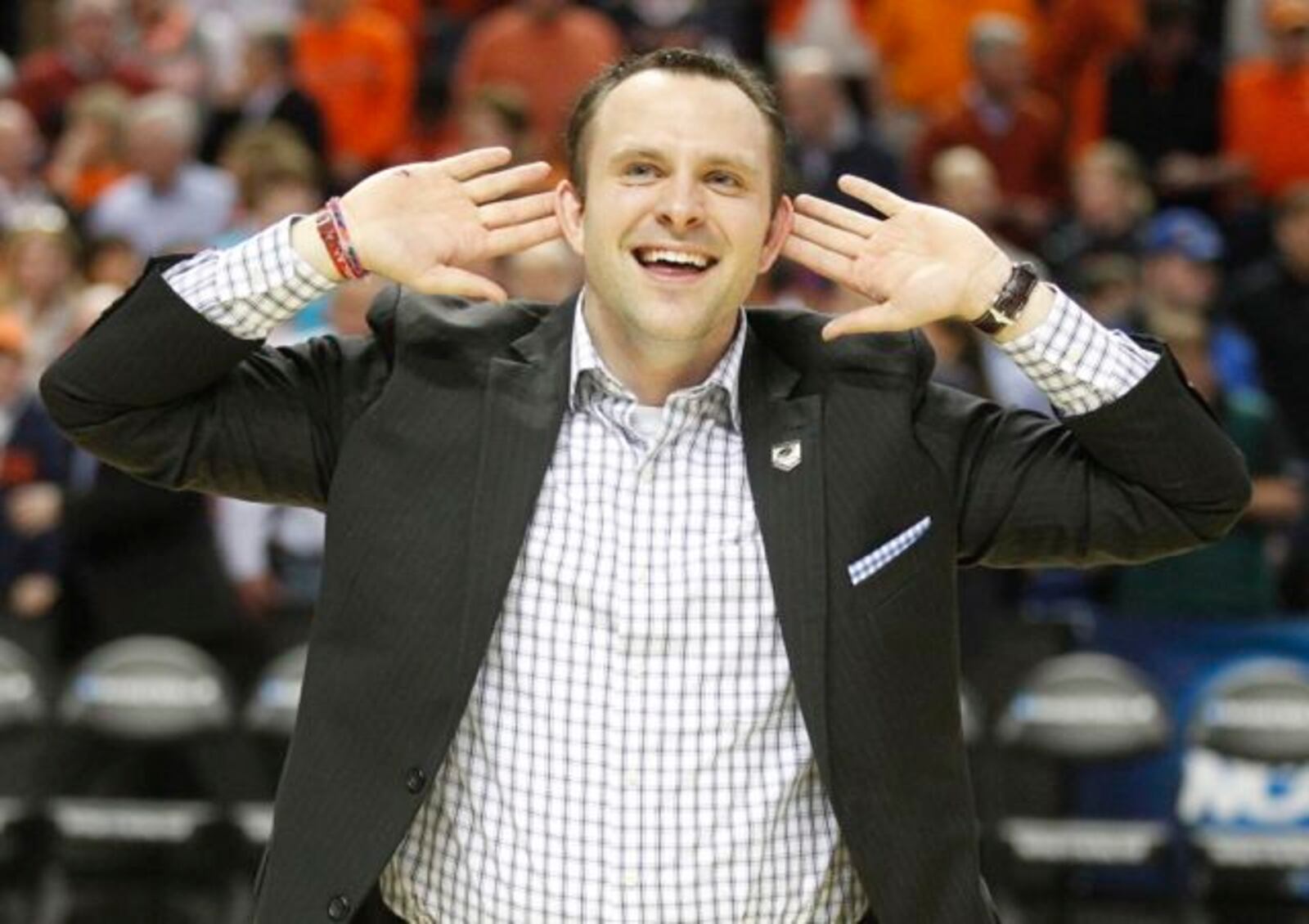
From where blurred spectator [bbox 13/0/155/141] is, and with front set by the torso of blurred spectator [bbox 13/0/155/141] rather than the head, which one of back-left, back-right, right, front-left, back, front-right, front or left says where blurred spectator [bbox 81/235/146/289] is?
front

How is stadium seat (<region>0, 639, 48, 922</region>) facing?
toward the camera

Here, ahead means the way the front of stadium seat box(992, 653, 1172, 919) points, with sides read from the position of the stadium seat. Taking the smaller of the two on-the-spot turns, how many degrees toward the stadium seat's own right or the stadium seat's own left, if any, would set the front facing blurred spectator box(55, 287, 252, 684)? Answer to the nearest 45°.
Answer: approximately 90° to the stadium seat's own right

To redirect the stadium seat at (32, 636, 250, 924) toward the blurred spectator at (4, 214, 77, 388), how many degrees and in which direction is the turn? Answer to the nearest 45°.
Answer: approximately 180°

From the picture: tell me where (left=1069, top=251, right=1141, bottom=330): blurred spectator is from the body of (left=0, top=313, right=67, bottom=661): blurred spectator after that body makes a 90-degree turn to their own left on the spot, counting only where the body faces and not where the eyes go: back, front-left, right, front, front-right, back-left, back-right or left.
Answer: front

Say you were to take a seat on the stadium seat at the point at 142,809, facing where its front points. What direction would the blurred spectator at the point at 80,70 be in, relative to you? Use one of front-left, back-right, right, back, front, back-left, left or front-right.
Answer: back

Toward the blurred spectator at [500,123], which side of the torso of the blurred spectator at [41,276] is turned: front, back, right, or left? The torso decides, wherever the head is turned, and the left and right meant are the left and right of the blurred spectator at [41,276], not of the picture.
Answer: left

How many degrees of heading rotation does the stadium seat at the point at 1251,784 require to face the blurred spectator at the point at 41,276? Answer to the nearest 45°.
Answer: approximately 90° to its right

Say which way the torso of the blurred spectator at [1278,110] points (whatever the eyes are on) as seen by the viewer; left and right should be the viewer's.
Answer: facing the viewer

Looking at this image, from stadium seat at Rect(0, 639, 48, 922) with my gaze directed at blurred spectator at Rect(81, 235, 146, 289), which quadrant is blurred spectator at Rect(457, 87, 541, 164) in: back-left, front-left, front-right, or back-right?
front-right
